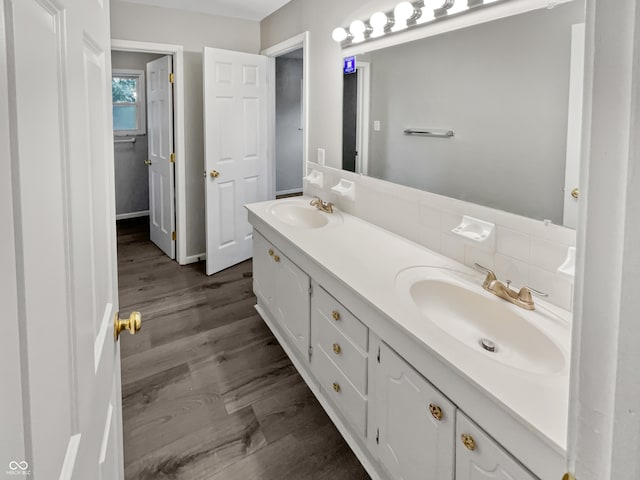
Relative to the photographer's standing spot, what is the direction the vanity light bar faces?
facing the viewer and to the left of the viewer

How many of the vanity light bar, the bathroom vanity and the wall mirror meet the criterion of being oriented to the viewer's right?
0

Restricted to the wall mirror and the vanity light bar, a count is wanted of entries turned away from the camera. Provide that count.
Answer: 0

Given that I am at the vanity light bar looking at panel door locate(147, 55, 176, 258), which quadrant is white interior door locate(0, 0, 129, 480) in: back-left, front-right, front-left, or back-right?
back-left

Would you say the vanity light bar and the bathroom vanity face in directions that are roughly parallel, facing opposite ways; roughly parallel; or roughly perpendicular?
roughly parallel

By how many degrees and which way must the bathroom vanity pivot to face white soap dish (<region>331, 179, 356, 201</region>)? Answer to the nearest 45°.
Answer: approximately 135° to its right

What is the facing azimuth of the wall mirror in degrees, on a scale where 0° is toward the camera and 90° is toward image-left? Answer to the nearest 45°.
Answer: approximately 45°

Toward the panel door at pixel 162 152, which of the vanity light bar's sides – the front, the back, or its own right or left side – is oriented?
right

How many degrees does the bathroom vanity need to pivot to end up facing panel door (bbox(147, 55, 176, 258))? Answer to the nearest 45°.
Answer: approximately 90° to its right

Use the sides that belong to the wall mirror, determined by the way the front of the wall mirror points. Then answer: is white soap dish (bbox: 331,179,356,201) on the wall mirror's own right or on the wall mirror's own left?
on the wall mirror's own right

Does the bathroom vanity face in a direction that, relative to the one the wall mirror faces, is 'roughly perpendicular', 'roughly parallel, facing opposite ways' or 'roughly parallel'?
roughly parallel

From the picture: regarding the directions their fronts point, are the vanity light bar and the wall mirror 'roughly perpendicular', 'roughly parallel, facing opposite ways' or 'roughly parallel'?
roughly parallel

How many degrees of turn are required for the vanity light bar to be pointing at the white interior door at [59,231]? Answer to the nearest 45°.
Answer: approximately 45° to its left
